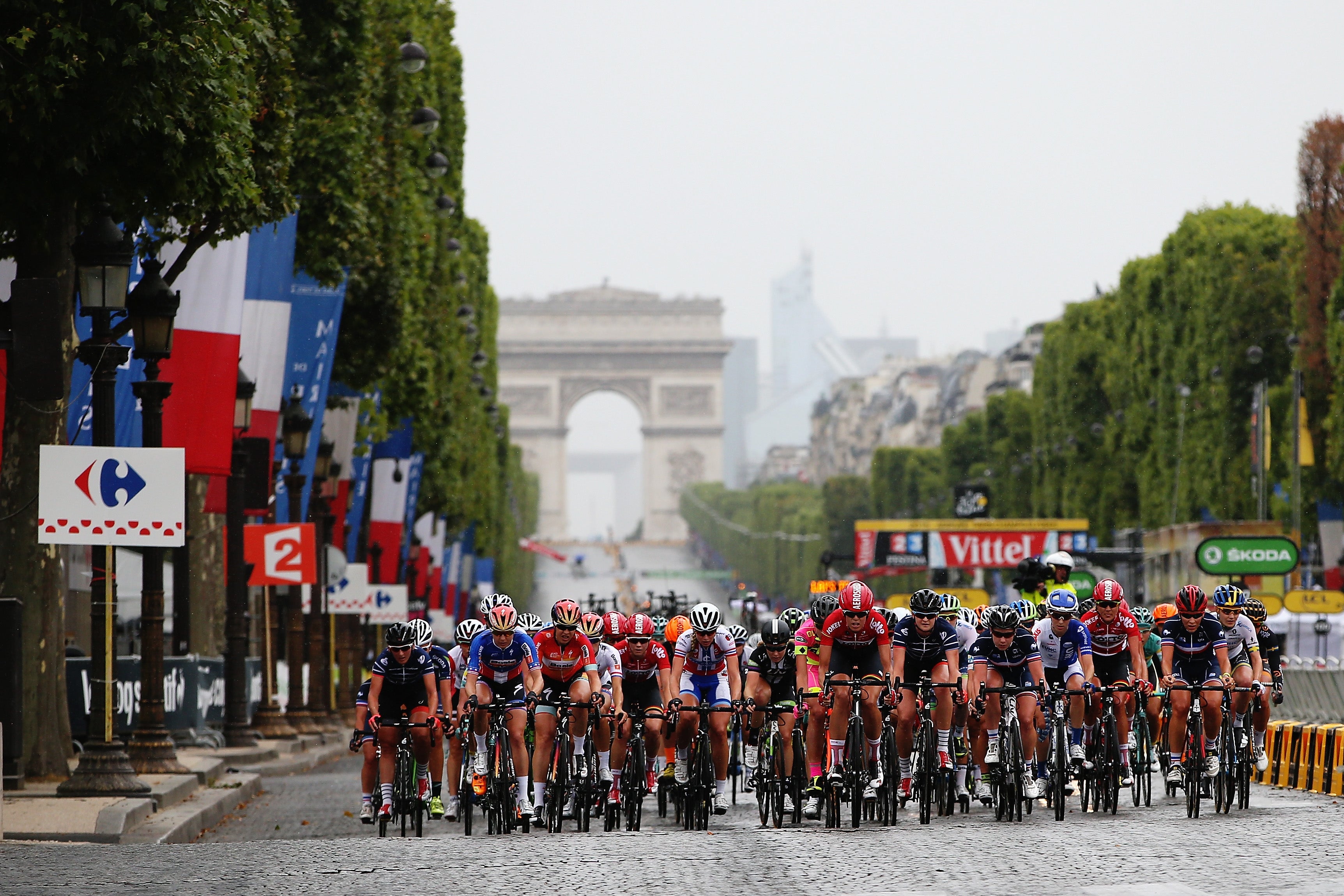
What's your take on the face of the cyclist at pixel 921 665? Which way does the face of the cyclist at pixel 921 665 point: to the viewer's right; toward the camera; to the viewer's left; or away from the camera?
toward the camera

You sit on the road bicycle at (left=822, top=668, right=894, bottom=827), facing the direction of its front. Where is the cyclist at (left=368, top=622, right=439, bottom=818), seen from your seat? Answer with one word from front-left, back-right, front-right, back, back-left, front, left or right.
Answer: right

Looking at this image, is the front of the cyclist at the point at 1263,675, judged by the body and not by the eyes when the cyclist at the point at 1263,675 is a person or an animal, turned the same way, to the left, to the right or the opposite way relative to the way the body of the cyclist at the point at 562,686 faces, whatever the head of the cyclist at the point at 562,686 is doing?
the same way

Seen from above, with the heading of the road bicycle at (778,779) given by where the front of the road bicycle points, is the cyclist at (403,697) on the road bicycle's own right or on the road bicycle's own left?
on the road bicycle's own right

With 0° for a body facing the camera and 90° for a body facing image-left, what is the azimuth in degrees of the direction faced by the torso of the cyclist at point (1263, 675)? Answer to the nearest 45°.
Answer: approximately 0°

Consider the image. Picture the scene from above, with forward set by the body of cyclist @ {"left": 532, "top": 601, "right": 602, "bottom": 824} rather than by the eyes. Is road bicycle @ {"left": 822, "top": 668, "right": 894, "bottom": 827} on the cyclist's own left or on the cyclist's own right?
on the cyclist's own left

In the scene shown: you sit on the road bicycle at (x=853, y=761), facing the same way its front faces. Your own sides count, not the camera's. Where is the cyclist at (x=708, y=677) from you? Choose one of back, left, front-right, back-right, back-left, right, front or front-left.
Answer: back-right

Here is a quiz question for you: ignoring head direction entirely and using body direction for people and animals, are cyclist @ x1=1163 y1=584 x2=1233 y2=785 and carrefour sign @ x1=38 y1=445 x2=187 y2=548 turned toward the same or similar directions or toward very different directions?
same or similar directions

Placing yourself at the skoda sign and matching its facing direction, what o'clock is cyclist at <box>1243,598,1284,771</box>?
The cyclist is roughly at 12 o'clock from the skoda sign.

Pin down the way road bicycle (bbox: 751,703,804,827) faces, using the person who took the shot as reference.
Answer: facing the viewer

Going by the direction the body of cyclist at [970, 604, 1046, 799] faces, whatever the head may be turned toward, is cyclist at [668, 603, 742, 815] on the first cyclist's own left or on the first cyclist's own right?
on the first cyclist's own right

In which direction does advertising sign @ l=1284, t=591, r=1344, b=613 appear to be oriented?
toward the camera

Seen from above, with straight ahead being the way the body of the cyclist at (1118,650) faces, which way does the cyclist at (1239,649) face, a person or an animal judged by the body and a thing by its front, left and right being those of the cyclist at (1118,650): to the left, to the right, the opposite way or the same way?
the same way

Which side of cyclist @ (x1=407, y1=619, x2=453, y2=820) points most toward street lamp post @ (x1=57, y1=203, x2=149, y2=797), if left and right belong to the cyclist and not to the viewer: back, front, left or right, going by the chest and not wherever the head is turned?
right

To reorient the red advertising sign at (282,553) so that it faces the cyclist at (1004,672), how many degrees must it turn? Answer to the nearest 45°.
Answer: approximately 45° to its left

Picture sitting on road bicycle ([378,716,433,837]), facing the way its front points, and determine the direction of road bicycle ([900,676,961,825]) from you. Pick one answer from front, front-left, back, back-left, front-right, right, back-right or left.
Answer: left

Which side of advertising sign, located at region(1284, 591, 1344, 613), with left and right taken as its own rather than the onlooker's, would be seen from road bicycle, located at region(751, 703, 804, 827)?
front

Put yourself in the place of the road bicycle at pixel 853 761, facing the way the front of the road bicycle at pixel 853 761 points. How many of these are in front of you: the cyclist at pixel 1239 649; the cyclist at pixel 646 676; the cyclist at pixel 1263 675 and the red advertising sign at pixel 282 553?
0
